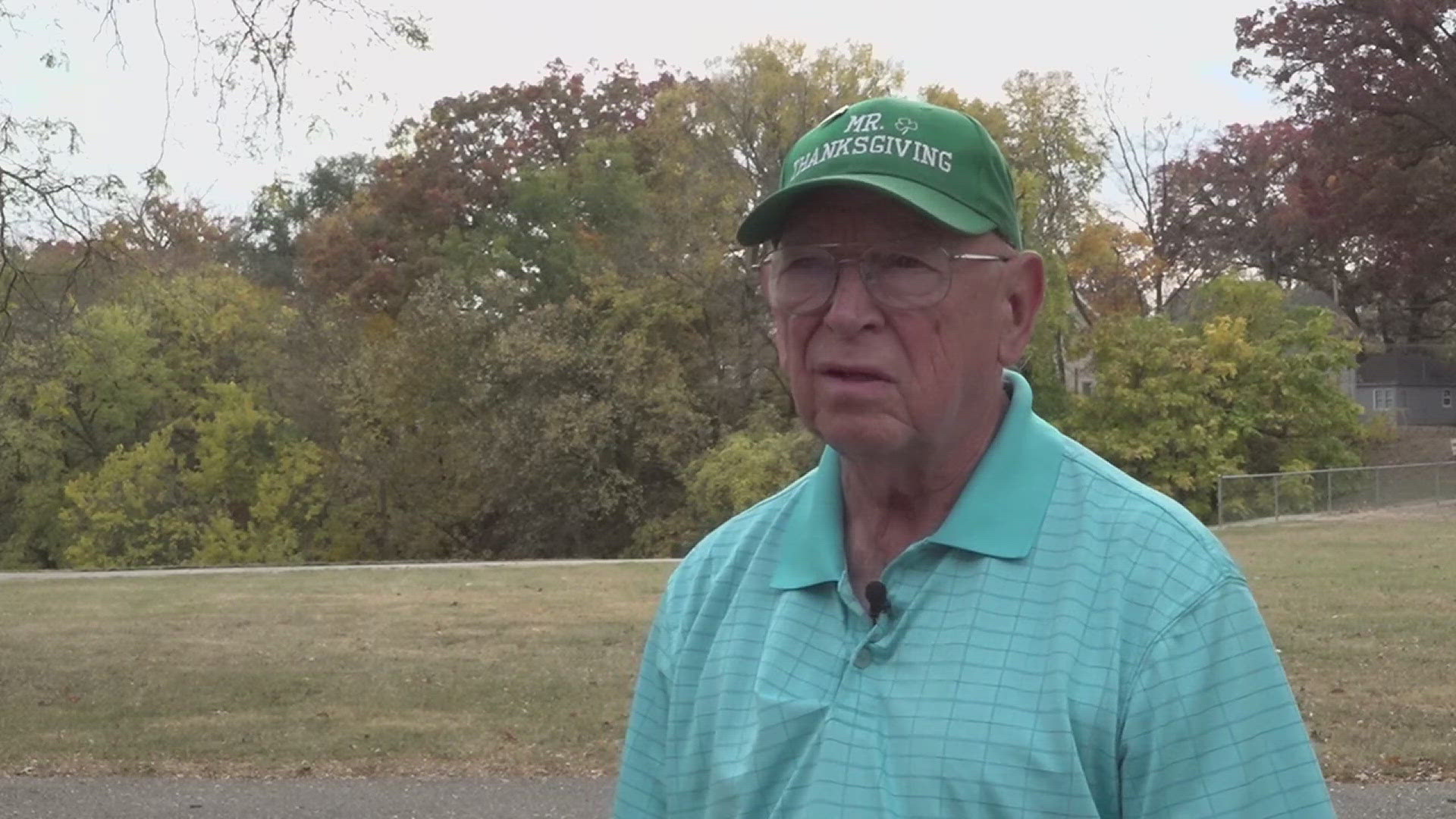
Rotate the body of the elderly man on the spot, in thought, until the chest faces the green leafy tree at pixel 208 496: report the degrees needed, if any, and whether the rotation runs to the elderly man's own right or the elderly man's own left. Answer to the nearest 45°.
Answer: approximately 90° to the elderly man's own right

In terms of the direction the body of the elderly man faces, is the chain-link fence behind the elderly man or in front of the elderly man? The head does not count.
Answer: behind

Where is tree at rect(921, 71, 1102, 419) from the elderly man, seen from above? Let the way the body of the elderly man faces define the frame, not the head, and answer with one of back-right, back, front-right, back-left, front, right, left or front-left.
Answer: back-right

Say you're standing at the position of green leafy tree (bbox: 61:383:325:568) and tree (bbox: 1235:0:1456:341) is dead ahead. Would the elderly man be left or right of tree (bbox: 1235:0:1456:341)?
right

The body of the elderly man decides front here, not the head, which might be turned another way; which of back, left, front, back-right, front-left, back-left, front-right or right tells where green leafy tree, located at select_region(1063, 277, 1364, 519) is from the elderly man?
back-right

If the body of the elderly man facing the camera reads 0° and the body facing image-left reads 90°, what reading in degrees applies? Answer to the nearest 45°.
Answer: approximately 45°

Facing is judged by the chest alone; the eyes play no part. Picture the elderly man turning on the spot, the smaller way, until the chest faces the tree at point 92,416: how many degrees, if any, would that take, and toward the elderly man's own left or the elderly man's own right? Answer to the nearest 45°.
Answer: approximately 90° to the elderly man's own right
